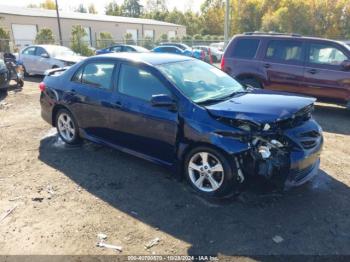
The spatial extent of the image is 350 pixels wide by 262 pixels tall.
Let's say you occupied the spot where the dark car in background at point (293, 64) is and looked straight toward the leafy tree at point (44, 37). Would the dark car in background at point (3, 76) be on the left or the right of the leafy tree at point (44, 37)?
left

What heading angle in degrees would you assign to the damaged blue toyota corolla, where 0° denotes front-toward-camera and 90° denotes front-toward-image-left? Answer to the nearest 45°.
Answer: approximately 315°

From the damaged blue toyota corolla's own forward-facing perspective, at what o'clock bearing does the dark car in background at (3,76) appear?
The dark car in background is roughly at 6 o'clock from the damaged blue toyota corolla.

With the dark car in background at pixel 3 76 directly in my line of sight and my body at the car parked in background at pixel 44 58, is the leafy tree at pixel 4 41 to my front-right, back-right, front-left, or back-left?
back-right

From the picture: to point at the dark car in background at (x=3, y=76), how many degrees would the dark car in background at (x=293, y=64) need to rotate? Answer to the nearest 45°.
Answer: approximately 135° to its right

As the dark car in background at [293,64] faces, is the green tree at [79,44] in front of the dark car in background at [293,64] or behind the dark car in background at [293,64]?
behind

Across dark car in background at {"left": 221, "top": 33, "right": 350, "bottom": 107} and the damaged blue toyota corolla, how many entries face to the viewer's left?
0

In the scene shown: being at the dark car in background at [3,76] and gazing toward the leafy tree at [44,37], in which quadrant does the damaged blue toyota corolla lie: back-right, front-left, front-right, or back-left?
back-right

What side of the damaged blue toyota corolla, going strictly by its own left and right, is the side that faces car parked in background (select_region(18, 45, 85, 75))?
back

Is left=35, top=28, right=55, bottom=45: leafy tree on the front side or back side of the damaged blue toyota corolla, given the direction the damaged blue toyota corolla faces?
on the back side

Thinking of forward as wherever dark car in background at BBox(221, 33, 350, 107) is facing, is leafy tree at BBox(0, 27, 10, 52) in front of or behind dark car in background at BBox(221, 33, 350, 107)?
behind
